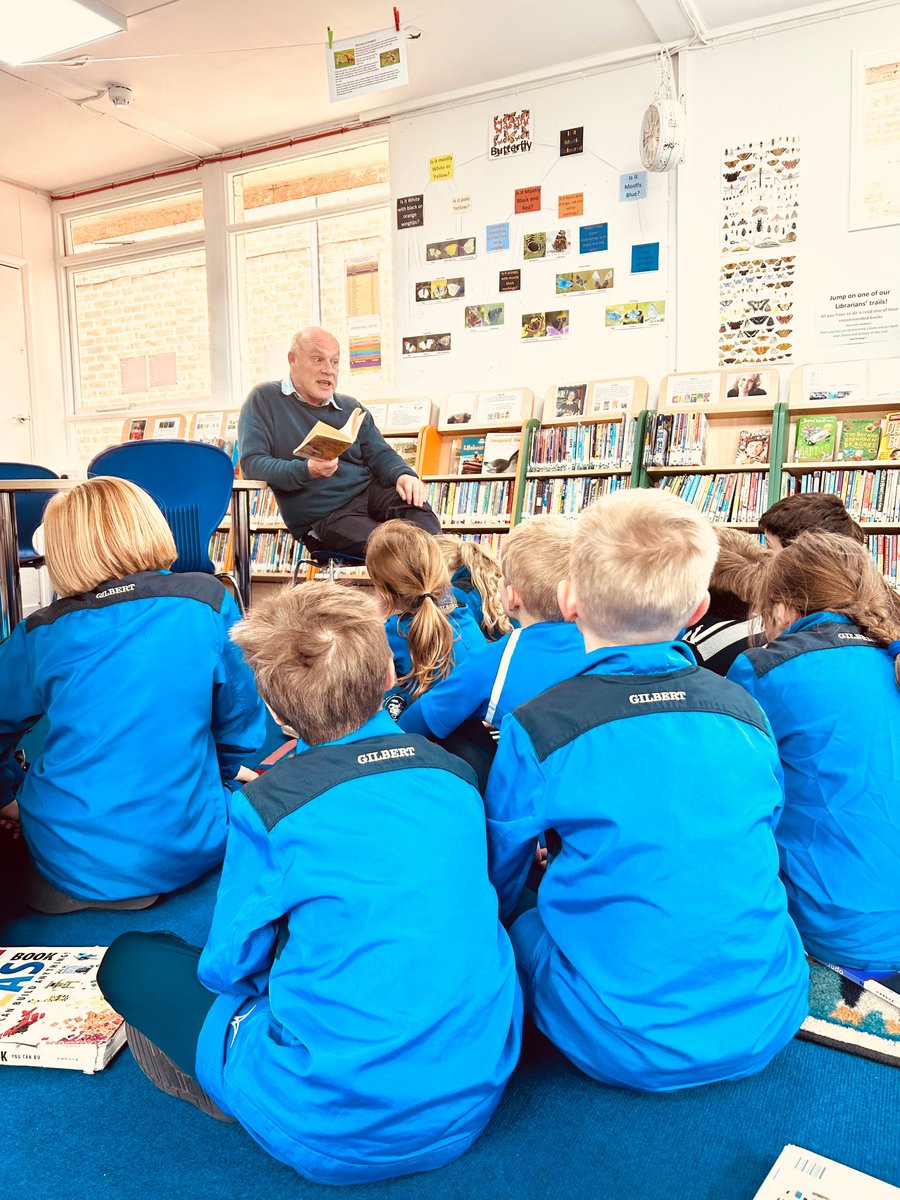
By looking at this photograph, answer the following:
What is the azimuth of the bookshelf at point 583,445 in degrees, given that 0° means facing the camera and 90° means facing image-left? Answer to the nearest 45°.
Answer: approximately 0°

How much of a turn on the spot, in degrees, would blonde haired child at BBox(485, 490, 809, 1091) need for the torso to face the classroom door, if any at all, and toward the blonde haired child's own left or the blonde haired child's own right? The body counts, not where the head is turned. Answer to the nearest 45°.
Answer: approximately 45° to the blonde haired child's own left

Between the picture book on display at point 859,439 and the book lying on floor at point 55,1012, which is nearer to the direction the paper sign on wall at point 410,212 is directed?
the book lying on floor

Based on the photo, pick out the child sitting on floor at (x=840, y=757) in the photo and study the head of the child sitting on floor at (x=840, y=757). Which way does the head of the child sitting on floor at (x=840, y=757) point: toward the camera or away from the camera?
away from the camera

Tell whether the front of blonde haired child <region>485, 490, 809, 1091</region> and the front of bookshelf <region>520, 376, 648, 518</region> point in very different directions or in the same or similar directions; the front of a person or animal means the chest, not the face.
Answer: very different directions

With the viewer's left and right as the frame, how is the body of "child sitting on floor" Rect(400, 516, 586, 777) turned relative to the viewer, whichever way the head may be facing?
facing away from the viewer and to the left of the viewer

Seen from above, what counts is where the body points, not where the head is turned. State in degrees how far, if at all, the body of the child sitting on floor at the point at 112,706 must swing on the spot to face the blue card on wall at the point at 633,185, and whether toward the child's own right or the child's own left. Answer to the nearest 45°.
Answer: approximately 45° to the child's own right

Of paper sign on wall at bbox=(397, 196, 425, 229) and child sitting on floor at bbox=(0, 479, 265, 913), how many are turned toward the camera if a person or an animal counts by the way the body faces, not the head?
1

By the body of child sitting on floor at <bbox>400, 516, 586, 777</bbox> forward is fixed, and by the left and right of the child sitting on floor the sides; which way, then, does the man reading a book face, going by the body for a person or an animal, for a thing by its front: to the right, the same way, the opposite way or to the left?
the opposite way
